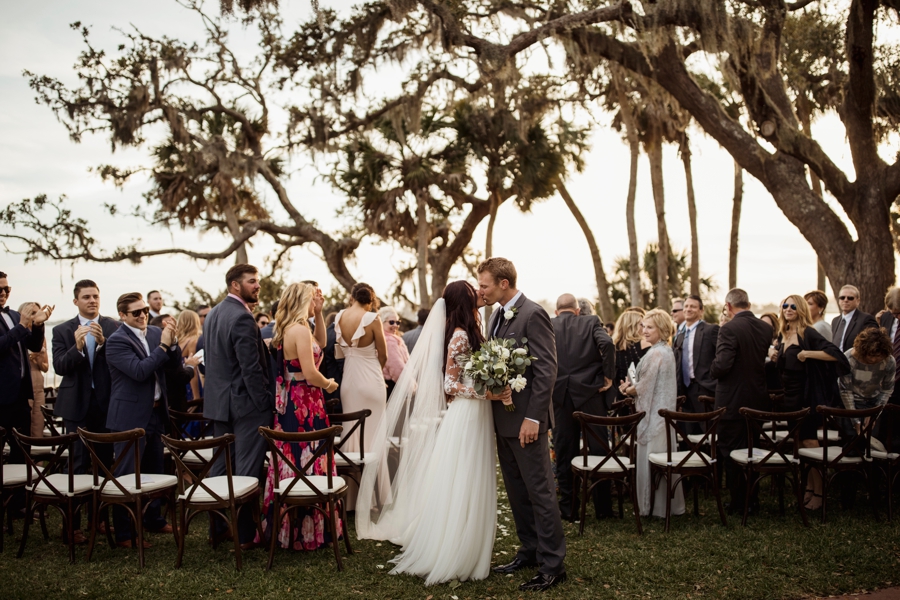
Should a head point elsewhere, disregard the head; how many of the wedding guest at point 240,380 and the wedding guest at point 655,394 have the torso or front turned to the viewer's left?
1

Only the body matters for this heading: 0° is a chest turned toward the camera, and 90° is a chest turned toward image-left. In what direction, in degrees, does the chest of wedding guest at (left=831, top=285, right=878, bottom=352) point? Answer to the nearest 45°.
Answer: approximately 45°

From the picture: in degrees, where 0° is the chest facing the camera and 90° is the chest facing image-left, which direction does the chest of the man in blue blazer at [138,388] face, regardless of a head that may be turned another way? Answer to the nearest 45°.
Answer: approximately 315°

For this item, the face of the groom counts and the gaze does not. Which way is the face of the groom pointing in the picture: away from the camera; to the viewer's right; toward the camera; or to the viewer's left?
to the viewer's left

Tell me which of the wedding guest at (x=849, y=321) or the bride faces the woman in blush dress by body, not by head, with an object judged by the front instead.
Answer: the wedding guest

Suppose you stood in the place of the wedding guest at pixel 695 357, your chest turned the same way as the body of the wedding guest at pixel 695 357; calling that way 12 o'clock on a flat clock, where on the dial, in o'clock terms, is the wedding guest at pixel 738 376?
the wedding guest at pixel 738 376 is roughly at 10 o'clock from the wedding guest at pixel 695 357.

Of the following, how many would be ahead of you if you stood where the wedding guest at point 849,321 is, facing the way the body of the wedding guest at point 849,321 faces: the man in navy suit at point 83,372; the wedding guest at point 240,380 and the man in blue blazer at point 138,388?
3

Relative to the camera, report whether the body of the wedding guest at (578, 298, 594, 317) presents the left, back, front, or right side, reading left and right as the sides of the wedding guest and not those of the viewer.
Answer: back

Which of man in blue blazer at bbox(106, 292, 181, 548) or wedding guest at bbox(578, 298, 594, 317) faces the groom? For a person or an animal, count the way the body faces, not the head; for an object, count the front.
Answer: the man in blue blazer

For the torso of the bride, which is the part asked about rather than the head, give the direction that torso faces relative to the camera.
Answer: to the viewer's right

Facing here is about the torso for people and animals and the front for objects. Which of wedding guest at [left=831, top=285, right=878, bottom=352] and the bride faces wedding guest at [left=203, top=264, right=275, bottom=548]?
wedding guest at [left=831, top=285, right=878, bottom=352]

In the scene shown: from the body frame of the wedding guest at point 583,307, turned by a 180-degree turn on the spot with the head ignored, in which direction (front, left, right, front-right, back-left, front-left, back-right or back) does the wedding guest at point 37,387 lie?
right

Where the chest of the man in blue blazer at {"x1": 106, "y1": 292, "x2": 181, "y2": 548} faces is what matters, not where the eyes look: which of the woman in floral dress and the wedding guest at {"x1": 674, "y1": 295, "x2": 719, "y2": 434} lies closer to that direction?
the woman in floral dress

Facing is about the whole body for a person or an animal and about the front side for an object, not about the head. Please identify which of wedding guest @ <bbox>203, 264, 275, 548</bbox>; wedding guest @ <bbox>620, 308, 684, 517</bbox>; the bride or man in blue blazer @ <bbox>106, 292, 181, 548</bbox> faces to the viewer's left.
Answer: wedding guest @ <bbox>620, 308, 684, 517</bbox>

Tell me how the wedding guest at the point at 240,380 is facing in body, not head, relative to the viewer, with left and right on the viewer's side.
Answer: facing away from the viewer and to the right of the viewer

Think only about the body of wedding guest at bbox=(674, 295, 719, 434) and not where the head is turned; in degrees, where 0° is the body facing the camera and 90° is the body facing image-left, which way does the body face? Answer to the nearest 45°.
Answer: approximately 45°
